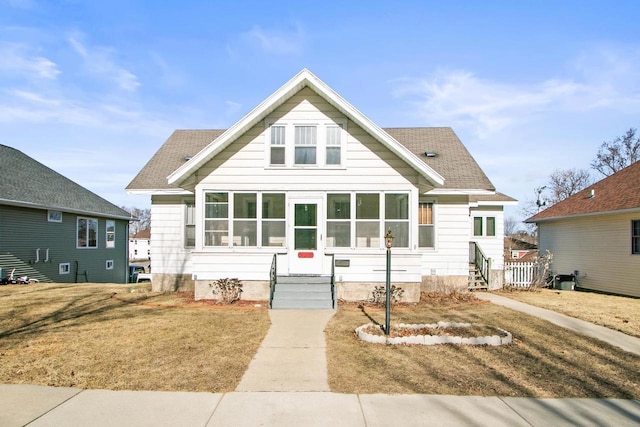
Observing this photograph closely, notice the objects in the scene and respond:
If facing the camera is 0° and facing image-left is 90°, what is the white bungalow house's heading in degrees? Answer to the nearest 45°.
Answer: approximately 0°

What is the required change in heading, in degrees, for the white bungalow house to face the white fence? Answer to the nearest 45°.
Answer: approximately 135° to its left

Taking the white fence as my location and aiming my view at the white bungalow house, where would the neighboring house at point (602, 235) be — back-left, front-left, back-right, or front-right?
back-left

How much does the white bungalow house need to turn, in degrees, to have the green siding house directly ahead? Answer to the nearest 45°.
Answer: approximately 135° to its right

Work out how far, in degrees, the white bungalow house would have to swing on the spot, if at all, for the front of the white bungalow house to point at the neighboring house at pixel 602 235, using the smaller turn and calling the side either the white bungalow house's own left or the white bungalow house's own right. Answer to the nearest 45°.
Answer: approximately 135° to the white bungalow house's own left

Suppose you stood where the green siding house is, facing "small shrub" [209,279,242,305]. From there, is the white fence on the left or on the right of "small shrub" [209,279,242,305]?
left
